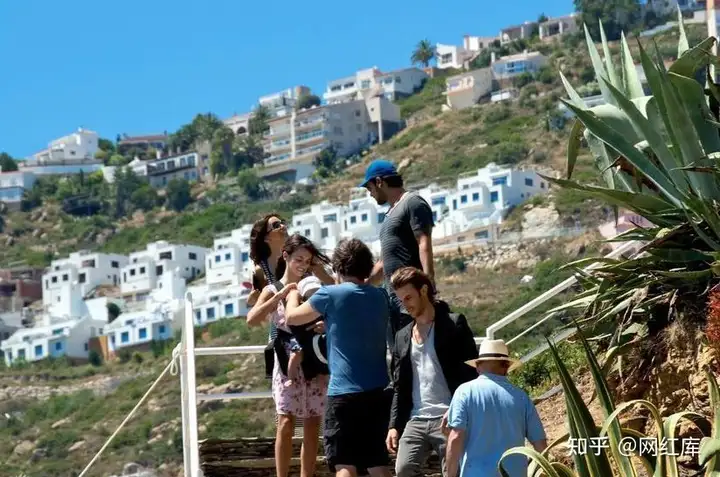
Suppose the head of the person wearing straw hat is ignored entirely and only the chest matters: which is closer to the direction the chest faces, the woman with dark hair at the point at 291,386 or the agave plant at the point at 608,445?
the woman with dark hair

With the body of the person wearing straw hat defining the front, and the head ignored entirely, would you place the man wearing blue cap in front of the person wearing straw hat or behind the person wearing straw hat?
in front

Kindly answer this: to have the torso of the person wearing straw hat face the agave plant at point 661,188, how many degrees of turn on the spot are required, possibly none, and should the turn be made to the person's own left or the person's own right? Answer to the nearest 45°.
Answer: approximately 45° to the person's own right

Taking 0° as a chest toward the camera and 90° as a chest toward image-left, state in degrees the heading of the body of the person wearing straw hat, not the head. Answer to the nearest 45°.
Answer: approximately 180°

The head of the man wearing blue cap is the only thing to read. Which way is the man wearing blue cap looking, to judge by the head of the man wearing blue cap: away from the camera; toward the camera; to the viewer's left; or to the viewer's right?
to the viewer's left

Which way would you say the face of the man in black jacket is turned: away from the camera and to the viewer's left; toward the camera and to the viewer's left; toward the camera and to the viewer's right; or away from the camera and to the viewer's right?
toward the camera and to the viewer's left

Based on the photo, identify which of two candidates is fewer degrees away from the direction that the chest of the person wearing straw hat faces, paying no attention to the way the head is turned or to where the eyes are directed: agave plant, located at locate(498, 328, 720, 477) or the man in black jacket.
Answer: the man in black jacket

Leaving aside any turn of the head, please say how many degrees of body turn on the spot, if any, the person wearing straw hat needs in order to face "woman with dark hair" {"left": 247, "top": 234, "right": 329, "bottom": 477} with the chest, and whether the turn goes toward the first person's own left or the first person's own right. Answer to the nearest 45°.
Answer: approximately 45° to the first person's own left
